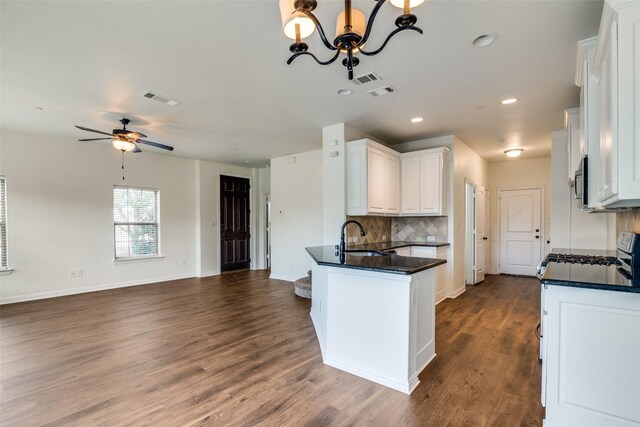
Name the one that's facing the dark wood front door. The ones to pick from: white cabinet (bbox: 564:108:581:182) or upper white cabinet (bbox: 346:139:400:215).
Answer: the white cabinet

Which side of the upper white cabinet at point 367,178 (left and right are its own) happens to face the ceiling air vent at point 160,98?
right

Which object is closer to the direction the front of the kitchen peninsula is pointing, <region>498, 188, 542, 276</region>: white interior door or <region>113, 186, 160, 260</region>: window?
the white interior door

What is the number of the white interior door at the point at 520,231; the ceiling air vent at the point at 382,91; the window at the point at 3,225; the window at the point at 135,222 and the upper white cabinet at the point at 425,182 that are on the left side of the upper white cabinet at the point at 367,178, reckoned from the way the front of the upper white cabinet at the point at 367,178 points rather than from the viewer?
2

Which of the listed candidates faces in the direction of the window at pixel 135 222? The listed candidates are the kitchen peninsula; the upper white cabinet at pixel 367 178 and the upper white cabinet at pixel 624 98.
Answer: the upper white cabinet at pixel 624 98

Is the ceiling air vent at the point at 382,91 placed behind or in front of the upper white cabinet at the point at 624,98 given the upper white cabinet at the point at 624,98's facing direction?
in front

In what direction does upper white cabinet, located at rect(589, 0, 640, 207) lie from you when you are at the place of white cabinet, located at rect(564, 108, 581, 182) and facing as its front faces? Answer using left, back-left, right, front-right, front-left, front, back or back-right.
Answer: left

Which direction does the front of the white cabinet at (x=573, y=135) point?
to the viewer's left

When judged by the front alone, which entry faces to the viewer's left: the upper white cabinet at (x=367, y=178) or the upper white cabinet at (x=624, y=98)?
the upper white cabinet at (x=624, y=98)

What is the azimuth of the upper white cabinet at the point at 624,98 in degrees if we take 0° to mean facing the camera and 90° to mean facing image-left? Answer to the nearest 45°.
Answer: approximately 90°

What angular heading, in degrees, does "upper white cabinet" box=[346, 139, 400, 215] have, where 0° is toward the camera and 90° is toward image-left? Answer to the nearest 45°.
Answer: approximately 315°

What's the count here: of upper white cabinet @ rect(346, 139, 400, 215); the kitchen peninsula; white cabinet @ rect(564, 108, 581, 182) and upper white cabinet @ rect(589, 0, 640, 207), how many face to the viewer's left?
2
